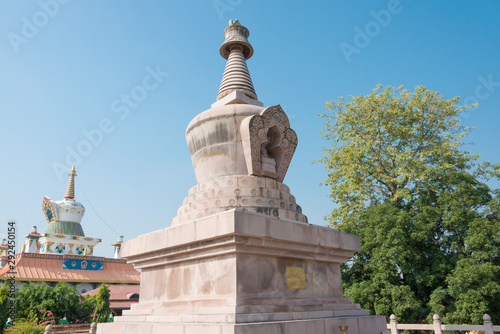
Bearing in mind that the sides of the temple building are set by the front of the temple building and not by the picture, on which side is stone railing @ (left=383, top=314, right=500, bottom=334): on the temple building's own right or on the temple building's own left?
on the temple building's own left

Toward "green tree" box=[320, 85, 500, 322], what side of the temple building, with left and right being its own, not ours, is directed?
left

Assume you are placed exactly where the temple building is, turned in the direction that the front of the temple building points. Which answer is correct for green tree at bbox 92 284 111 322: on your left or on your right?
on your left

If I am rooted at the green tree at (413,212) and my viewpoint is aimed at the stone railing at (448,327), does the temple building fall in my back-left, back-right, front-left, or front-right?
back-right
